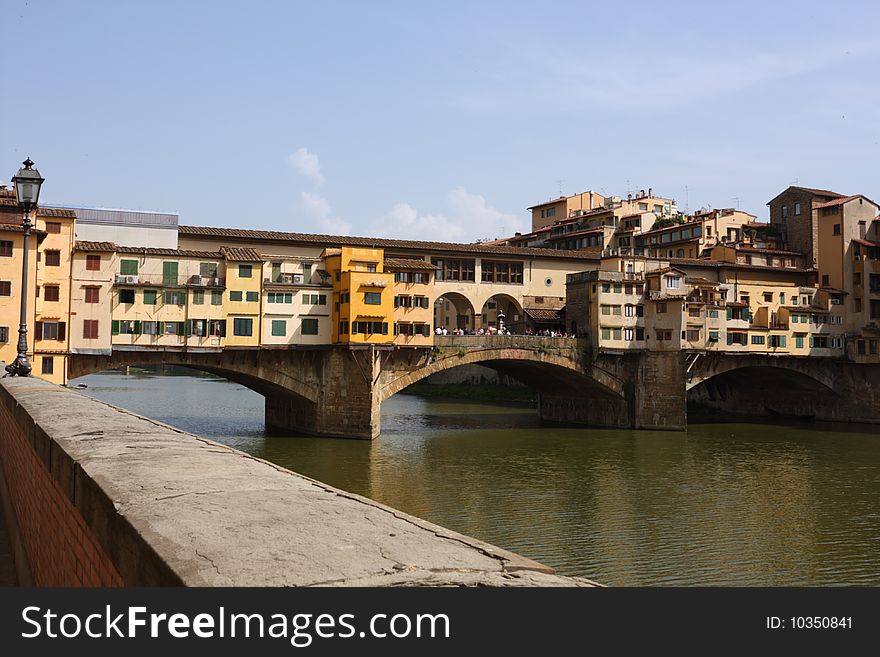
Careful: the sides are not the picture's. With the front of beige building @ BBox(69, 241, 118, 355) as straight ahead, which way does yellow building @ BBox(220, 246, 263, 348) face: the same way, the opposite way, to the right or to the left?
the same way

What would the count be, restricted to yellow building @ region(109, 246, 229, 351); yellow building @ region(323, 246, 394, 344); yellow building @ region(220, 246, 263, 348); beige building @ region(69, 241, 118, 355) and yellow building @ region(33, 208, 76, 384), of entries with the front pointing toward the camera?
5

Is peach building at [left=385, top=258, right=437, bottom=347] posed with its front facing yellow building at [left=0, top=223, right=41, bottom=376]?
no

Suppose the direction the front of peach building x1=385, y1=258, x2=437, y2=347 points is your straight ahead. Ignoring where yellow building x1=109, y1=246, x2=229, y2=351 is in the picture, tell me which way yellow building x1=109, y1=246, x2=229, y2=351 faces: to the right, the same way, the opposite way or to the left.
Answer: the same way

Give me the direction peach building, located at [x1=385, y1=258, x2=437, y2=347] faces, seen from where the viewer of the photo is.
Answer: facing the viewer

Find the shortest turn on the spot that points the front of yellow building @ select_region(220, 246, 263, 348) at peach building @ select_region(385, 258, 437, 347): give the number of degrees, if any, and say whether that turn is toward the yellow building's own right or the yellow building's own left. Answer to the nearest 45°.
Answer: approximately 90° to the yellow building's own left

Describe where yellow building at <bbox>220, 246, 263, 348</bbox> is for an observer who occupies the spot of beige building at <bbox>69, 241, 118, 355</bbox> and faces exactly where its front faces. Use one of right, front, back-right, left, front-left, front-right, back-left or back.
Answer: left

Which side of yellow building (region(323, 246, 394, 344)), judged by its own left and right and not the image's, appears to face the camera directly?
front

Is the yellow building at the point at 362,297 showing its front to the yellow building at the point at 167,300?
no

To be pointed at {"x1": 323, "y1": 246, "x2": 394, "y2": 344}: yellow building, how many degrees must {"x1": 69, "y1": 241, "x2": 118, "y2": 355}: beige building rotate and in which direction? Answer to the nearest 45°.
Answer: approximately 90° to its left

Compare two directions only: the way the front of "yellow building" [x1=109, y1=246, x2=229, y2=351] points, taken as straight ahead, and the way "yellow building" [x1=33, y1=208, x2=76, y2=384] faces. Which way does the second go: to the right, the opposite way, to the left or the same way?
the same way

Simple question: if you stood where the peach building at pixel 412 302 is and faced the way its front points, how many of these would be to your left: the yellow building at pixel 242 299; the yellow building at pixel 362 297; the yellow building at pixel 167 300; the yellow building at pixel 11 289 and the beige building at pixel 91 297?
0

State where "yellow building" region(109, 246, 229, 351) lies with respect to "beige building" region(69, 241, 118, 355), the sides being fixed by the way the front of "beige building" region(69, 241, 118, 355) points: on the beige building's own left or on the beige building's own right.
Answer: on the beige building's own left

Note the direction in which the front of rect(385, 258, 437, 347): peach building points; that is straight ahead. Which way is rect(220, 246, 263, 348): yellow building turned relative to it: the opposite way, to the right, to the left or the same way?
the same way

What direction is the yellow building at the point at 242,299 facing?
toward the camera

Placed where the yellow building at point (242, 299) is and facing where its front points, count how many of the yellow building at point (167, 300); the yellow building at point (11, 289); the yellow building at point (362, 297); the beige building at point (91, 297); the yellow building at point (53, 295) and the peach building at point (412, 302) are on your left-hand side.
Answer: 2

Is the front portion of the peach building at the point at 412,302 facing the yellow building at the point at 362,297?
no

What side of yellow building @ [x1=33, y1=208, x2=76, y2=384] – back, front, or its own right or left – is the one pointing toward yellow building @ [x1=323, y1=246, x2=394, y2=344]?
left

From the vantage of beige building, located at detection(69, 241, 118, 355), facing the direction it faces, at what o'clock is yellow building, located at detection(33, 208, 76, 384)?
yellow building, located at detection(33, 208, 76, 384) is roughly at 3 o'clock from beige building, located at detection(69, 241, 118, 355).
